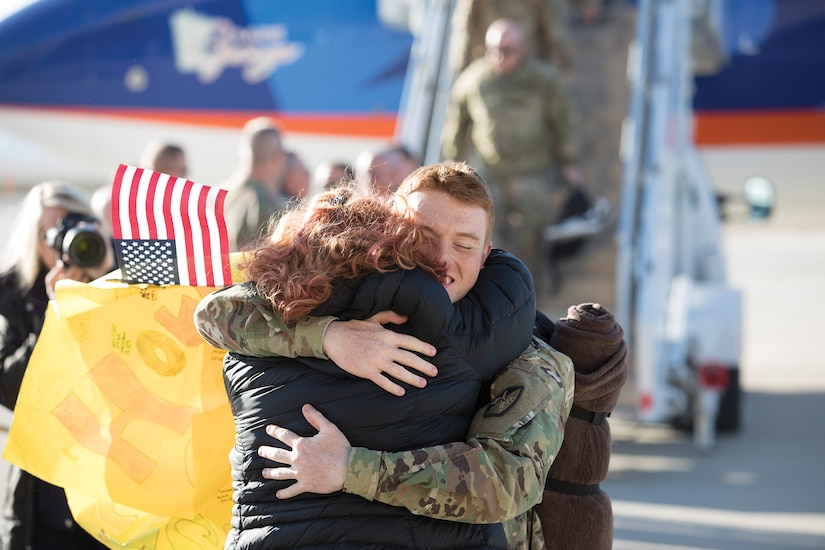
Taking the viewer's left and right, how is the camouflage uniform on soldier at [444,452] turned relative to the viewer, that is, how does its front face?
facing the viewer and to the left of the viewer

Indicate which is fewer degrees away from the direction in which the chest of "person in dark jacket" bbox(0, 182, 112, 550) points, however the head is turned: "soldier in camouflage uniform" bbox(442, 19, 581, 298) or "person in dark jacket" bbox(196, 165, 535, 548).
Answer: the person in dark jacket

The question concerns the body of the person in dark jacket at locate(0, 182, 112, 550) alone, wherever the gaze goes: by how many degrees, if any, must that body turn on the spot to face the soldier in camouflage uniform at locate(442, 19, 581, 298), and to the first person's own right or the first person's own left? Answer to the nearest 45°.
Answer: approximately 90° to the first person's own left

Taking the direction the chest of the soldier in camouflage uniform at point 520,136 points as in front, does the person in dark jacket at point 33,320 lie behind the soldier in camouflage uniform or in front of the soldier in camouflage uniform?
in front

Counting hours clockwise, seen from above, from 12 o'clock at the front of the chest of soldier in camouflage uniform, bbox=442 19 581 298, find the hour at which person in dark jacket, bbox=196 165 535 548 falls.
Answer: The person in dark jacket is roughly at 12 o'clock from the soldier in camouflage uniform.

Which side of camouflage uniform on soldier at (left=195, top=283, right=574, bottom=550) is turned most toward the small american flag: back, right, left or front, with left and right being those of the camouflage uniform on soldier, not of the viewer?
right

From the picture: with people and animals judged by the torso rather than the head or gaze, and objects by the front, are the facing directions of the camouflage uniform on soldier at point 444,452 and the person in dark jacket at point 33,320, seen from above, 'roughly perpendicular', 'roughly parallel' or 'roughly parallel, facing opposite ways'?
roughly perpendicular

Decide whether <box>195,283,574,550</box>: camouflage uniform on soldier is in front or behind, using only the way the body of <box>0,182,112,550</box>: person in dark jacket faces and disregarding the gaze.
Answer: in front

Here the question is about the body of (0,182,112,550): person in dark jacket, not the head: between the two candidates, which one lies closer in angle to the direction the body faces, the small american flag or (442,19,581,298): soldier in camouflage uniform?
the small american flag

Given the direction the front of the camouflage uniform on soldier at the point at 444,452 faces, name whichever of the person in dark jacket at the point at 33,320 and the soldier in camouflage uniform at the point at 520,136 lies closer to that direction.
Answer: the person in dark jacket

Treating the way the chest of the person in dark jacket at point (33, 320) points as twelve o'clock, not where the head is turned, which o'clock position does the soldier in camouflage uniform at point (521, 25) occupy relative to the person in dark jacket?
The soldier in camouflage uniform is roughly at 9 o'clock from the person in dark jacket.

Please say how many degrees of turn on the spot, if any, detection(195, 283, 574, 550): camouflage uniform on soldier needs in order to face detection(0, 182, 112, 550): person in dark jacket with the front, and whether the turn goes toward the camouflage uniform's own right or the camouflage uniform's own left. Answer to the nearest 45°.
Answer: approximately 90° to the camouflage uniform's own right

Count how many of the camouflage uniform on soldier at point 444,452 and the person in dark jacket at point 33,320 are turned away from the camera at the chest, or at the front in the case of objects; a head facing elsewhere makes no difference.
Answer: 0

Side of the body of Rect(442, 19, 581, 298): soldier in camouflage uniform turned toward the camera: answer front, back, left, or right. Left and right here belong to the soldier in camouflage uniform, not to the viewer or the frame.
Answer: front

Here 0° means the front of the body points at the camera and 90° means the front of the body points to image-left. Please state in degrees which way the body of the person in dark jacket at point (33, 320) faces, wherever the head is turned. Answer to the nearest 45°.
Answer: approximately 315°

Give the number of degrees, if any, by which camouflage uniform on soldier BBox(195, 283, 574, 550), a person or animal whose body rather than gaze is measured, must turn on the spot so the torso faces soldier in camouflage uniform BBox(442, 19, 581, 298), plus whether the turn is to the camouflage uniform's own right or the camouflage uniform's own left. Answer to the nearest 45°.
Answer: approximately 135° to the camouflage uniform's own right

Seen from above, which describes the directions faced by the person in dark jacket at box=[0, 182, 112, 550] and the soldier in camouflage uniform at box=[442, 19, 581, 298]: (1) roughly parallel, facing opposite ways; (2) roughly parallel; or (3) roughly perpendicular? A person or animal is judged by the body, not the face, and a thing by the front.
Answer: roughly perpendicular
